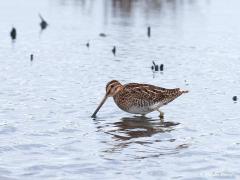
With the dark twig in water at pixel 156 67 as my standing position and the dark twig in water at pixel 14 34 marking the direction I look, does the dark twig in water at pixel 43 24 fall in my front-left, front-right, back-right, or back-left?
front-right

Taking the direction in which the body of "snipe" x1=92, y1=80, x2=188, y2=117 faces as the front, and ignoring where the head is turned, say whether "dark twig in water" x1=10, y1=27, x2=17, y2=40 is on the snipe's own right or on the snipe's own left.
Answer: on the snipe's own right

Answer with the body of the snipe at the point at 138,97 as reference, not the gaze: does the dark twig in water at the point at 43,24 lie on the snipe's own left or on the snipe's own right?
on the snipe's own right

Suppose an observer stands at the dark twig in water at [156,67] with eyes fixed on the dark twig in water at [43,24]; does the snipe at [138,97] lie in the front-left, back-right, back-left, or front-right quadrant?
back-left

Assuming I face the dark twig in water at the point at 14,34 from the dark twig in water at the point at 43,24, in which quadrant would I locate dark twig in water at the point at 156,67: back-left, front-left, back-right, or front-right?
front-left

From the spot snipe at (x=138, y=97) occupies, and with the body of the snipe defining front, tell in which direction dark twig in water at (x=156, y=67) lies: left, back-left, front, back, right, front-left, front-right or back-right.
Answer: right

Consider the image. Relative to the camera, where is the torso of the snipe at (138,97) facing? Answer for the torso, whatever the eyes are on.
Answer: to the viewer's left
